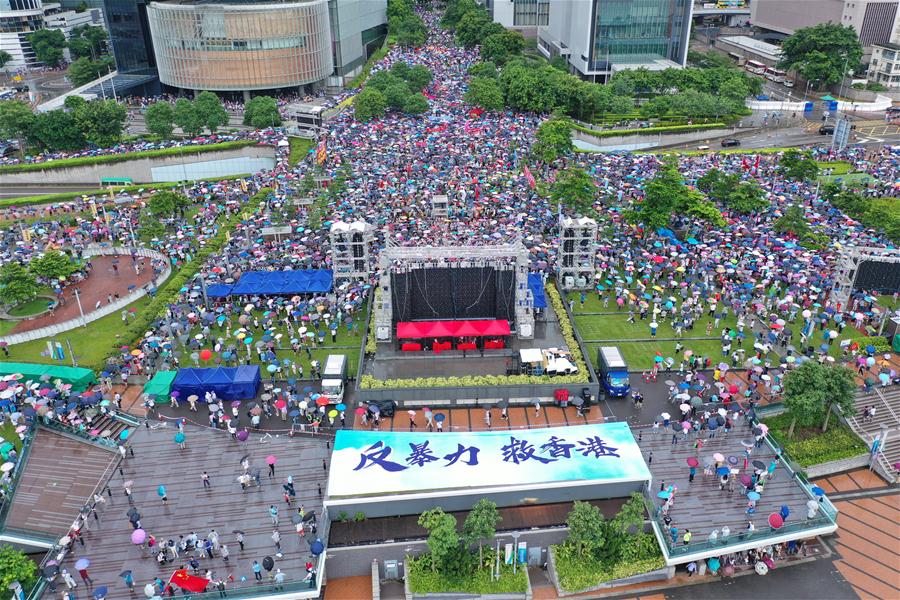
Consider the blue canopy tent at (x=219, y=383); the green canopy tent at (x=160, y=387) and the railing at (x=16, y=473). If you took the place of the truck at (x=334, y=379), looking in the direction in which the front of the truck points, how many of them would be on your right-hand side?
3

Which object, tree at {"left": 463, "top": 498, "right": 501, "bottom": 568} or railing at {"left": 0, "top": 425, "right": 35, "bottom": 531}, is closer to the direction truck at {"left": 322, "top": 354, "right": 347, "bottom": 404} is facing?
the tree

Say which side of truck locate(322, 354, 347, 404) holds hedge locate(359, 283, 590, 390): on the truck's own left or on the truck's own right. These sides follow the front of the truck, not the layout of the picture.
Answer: on the truck's own left

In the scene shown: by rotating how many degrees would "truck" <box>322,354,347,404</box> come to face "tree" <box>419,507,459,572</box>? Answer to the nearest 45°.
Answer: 0° — it already faces it

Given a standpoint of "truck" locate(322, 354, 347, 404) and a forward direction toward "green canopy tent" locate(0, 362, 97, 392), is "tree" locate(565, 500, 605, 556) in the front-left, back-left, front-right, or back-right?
back-left

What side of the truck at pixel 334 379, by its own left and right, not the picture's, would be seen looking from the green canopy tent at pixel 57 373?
right

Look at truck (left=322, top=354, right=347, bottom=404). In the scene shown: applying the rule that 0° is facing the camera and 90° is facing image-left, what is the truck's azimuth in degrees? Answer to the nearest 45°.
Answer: approximately 0°

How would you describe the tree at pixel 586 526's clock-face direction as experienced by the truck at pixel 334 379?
The tree is roughly at 11 o'clock from the truck.

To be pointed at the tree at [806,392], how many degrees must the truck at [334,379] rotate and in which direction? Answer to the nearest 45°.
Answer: approximately 90° to its left

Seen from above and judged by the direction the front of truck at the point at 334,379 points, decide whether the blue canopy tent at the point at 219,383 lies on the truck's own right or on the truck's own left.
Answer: on the truck's own right
